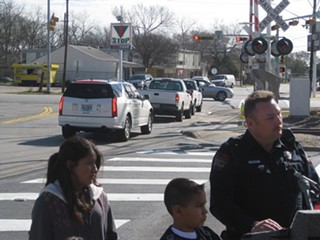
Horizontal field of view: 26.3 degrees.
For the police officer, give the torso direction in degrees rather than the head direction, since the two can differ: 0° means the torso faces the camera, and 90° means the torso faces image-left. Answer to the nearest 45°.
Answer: approximately 315°

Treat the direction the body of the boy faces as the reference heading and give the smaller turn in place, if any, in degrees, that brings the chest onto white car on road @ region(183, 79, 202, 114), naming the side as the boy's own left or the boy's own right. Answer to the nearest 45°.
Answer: approximately 135° to the boy's own left

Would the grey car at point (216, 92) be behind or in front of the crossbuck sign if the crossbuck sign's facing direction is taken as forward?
behind

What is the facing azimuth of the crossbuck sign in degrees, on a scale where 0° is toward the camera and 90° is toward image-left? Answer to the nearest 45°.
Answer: approximately 0°

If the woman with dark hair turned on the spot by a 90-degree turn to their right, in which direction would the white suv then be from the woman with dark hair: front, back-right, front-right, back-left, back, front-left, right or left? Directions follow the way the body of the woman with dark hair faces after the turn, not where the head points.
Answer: back-right

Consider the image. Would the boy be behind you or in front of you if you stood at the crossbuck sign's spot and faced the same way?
in front

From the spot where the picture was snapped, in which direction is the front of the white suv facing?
facing away from the viewer and to the right of the viewer

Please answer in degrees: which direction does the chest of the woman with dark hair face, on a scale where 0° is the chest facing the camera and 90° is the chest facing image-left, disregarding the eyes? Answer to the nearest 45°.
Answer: approximately 315°
